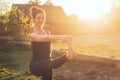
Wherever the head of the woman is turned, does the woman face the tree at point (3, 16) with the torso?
no

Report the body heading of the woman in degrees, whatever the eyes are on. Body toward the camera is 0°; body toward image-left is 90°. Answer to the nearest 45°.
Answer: approximately 315°

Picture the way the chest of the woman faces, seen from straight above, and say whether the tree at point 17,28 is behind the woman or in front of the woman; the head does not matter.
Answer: behind
